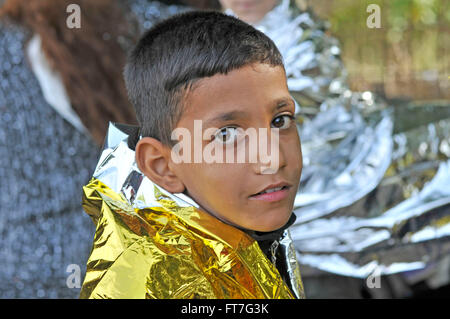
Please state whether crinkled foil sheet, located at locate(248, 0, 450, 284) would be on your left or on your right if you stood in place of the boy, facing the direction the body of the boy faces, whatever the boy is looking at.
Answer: on your left

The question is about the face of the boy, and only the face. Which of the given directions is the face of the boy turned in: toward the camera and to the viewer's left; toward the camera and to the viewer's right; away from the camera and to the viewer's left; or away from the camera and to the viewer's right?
toward the camera and to the viewer's right

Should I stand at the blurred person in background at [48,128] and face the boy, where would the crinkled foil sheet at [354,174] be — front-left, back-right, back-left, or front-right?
front-left
